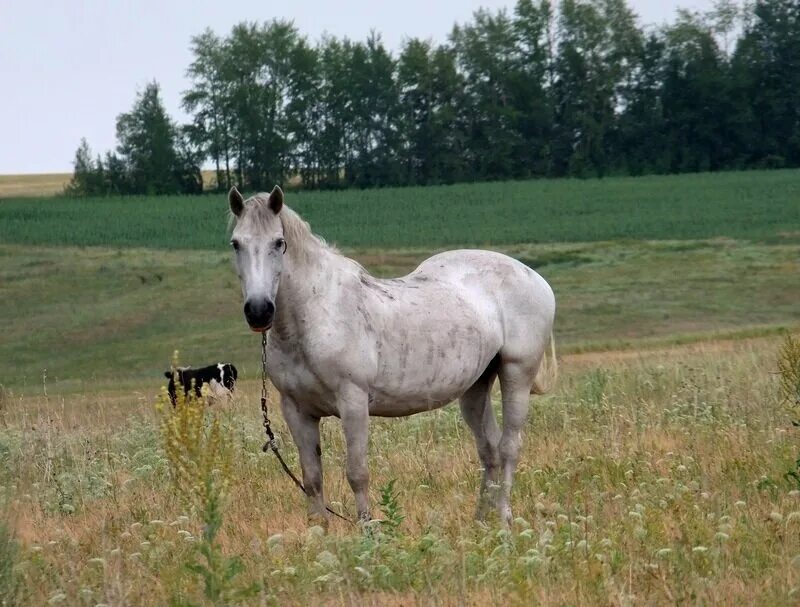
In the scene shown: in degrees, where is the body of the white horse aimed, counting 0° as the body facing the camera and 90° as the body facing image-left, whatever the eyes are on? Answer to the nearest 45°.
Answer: approximately 45°
